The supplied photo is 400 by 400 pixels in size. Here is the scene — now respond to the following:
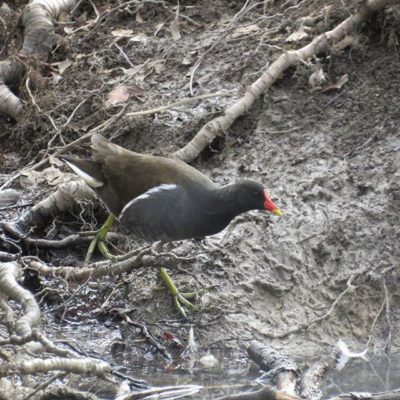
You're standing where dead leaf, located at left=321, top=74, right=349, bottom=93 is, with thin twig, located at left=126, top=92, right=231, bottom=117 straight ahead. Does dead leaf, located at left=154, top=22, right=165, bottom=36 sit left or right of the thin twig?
right

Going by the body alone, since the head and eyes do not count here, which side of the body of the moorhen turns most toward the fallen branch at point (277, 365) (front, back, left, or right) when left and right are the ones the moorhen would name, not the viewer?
right

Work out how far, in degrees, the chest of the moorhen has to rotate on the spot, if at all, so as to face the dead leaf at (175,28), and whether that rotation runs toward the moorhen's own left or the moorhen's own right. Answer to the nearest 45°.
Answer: approximately 90° to the moorhen's own left

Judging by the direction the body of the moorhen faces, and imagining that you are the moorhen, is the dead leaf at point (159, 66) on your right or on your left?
on your left

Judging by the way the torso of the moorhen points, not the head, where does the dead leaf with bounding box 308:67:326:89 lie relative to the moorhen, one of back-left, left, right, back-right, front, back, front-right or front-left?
front-left

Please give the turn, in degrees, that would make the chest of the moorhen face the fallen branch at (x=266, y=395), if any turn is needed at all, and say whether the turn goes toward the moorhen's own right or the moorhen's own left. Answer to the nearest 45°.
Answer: approximately 90° to the moorhen's own right

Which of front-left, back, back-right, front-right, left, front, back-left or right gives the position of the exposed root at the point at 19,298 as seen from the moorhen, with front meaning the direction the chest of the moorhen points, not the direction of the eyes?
back-right

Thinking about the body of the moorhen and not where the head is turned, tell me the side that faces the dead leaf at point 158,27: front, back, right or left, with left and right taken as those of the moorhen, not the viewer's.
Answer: left

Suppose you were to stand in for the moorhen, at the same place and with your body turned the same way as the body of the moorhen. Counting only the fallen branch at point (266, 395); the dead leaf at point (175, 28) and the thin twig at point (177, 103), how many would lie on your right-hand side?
1

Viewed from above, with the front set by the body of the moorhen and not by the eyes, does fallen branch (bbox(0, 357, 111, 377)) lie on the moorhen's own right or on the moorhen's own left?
on the moorhen's own right

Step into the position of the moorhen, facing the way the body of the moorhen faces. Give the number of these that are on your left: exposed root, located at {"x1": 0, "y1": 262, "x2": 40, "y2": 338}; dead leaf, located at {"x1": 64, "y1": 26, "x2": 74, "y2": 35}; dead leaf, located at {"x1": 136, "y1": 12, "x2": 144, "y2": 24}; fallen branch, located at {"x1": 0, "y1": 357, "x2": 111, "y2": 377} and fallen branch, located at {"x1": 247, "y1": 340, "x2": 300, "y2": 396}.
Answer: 2

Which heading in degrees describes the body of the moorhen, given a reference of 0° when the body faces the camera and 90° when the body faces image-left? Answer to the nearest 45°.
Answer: approximately 270°

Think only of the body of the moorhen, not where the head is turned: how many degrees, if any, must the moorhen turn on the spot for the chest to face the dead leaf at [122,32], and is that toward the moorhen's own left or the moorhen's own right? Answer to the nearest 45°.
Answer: approximately 90° to the moorhen's own left

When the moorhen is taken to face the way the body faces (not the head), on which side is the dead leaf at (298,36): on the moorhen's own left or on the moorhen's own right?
on the moorhen's own left

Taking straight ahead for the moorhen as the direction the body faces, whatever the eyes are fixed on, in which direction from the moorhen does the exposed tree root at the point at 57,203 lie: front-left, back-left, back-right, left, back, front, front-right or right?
back-left
